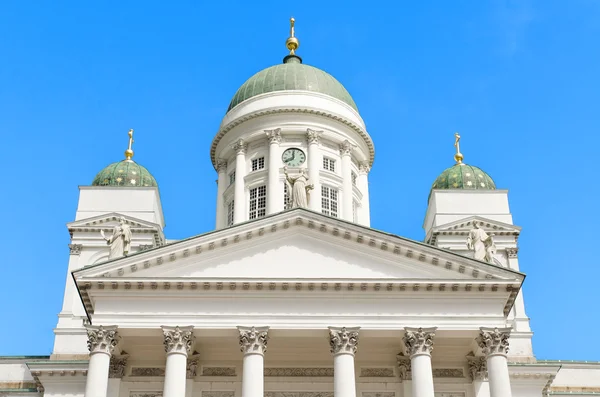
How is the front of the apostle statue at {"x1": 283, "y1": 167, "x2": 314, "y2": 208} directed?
toward the camera

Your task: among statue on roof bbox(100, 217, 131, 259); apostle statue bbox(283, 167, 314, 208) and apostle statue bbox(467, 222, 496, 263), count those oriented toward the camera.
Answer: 3

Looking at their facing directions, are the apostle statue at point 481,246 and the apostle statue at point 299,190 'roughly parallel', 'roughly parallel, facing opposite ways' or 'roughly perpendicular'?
roughly parallel

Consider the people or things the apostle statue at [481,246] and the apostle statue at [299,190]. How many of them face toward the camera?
2

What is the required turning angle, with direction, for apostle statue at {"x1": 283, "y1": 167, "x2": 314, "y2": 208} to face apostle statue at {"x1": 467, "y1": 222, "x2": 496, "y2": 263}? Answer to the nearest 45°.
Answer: approximately 90° to its left

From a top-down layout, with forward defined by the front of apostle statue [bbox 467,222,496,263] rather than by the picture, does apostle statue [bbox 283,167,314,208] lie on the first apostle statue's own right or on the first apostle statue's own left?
on the first apostle statue's own right

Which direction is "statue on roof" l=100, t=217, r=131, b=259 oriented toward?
toward the camera

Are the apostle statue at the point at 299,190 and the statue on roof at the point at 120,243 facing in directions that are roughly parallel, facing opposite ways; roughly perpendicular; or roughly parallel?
roughly parallel

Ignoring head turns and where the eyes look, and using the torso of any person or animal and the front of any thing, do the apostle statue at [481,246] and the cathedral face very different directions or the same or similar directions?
same or similar directions

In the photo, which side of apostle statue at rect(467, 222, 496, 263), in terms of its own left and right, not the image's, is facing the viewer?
front
